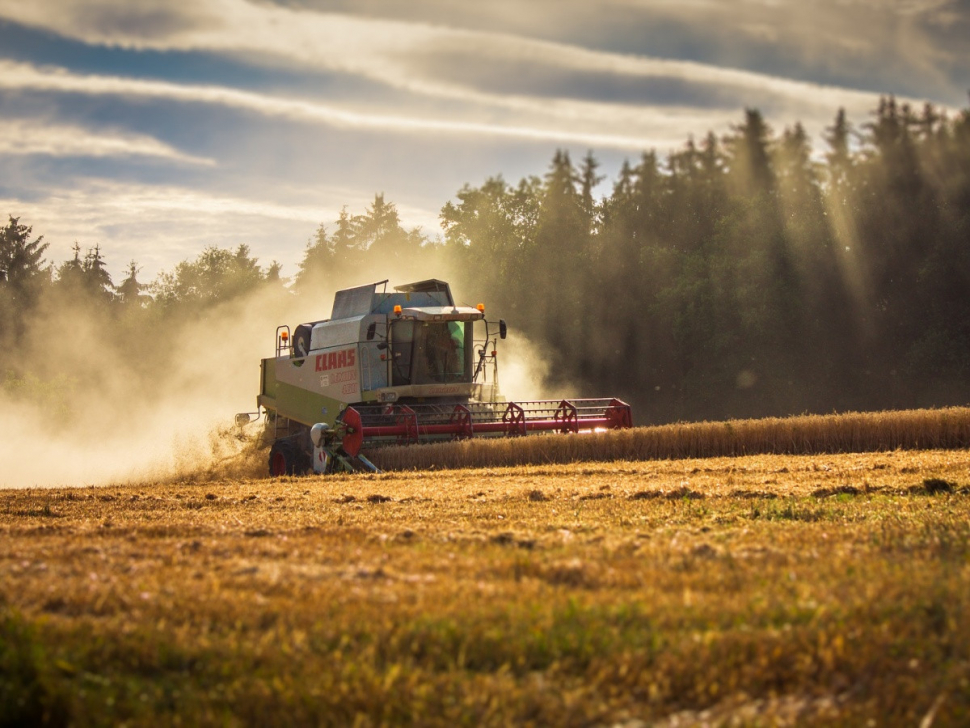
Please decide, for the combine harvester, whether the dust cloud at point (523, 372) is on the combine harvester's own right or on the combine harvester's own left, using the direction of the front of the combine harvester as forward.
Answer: on the combine harvester's own left

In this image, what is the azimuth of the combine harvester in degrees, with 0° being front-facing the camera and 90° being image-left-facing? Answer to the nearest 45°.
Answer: approximately 315°

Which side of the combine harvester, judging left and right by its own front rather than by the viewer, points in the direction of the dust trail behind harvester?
back
